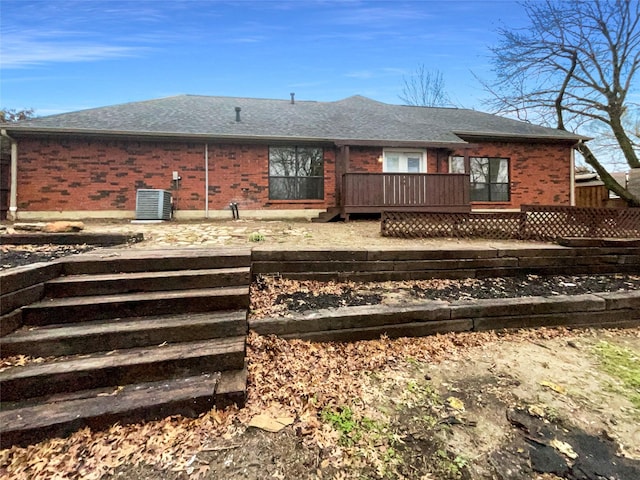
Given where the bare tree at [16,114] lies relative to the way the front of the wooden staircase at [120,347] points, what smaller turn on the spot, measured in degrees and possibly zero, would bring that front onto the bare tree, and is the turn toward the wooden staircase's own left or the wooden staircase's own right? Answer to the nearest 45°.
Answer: approximately 180°

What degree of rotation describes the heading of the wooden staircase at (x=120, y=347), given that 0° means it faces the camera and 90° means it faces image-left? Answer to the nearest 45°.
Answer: approximately 0°

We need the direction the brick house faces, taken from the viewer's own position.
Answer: facing away from the viewer

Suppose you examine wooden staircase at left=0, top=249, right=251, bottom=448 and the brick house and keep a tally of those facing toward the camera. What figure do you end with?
1

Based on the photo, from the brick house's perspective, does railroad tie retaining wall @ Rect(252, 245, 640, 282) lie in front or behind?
behind

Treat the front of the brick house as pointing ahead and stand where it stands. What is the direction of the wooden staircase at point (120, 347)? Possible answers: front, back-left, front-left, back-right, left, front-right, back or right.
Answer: back
